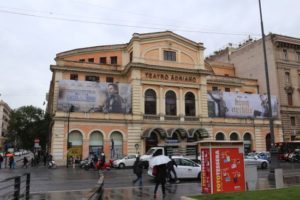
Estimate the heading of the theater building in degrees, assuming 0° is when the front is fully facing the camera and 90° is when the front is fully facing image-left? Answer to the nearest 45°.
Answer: approximately 315°

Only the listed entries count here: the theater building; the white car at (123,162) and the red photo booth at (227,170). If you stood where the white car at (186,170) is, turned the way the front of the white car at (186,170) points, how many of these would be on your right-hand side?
1

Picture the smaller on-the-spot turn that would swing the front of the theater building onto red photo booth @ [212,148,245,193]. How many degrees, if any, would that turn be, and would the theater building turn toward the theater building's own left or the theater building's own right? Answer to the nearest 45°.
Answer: approximately 45° to the theater building's own right
